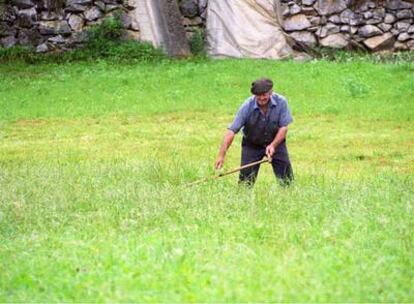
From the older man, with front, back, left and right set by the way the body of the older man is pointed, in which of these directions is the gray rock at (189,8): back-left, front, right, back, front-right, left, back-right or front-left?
back

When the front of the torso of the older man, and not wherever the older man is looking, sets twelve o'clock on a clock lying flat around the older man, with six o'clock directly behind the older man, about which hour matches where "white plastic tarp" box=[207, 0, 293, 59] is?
The white plastic tarp is roughly at 6 o'clock from the older man.

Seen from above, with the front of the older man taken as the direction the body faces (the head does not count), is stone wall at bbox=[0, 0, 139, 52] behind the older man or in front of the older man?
behind

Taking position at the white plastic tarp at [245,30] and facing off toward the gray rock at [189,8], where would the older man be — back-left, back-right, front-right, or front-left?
back-left

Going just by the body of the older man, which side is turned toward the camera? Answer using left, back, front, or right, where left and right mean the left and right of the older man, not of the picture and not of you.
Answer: front
